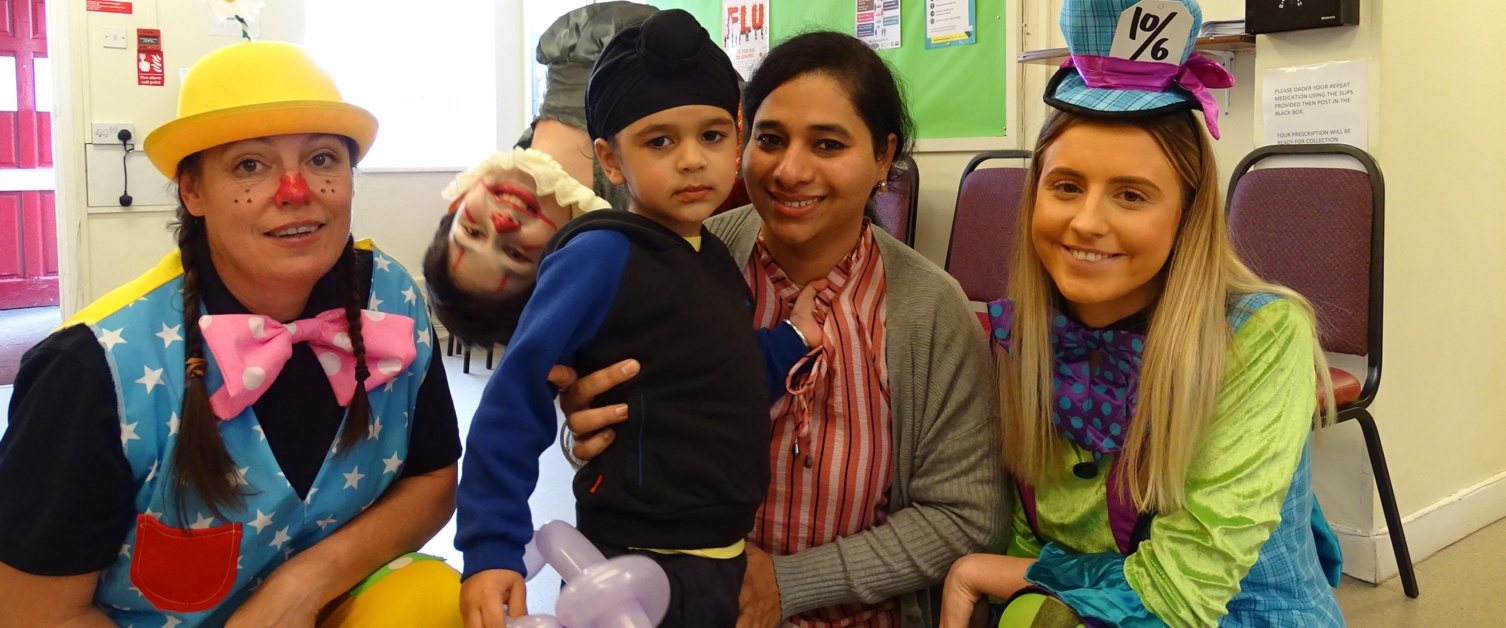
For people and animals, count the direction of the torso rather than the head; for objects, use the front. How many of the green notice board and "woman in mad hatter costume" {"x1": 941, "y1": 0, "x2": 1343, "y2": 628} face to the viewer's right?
0

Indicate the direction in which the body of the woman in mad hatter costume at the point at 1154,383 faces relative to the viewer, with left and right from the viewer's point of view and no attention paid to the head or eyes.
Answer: facing the viewer and to the left of the viewer

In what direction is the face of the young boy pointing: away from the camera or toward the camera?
toward the camera

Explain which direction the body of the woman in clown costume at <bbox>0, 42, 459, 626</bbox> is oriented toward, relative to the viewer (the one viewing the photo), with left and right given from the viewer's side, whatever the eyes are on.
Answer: facing the viewer and to the right of the viewer

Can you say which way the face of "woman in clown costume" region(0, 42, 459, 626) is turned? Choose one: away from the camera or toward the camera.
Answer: toward the camera

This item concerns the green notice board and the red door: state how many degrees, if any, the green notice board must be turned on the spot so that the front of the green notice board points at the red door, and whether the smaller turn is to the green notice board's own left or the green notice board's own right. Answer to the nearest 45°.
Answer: approximately 135° to the green notice board's own right

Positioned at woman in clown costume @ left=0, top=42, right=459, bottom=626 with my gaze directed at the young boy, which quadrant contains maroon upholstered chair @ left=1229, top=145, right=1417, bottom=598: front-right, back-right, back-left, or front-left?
front-left

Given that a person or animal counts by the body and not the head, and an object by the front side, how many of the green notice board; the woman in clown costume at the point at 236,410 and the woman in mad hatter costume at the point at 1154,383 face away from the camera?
0

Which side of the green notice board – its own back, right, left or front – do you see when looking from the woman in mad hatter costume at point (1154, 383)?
front

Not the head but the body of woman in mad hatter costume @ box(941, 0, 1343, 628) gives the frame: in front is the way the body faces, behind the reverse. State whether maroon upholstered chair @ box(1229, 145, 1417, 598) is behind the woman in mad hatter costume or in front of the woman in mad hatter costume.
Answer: behind

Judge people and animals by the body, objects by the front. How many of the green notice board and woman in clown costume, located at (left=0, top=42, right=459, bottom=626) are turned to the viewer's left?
0

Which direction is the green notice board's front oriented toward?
toward the camera

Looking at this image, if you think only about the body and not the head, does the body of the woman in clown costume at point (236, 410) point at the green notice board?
no
